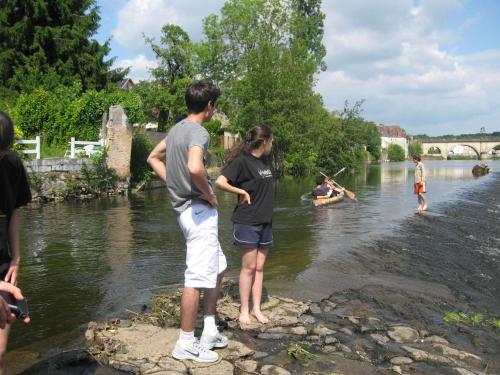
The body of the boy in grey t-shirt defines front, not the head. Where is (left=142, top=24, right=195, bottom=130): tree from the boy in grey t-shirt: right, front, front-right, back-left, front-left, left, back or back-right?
front-left

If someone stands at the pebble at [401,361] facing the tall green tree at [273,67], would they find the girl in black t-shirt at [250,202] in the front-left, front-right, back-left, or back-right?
front-left

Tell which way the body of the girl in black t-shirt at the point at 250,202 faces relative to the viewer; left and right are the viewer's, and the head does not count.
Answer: facing the viewer and to the right of the viewer

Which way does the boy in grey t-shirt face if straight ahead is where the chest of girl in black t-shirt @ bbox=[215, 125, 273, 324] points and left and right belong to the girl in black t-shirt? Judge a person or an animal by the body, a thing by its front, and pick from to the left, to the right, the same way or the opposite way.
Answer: to the left

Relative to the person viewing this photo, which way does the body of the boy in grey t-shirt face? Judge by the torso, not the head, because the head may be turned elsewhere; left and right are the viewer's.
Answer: facing away from the viewer and to the right of the viewer

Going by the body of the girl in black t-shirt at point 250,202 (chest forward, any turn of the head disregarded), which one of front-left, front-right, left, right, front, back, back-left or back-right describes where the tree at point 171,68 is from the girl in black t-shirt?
back-left

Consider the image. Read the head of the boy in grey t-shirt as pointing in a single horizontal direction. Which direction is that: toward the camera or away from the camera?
away from the camera

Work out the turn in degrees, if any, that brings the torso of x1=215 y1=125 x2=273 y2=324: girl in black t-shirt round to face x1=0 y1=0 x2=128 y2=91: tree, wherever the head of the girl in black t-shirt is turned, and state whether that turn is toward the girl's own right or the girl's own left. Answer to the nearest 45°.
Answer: approximately 180°
